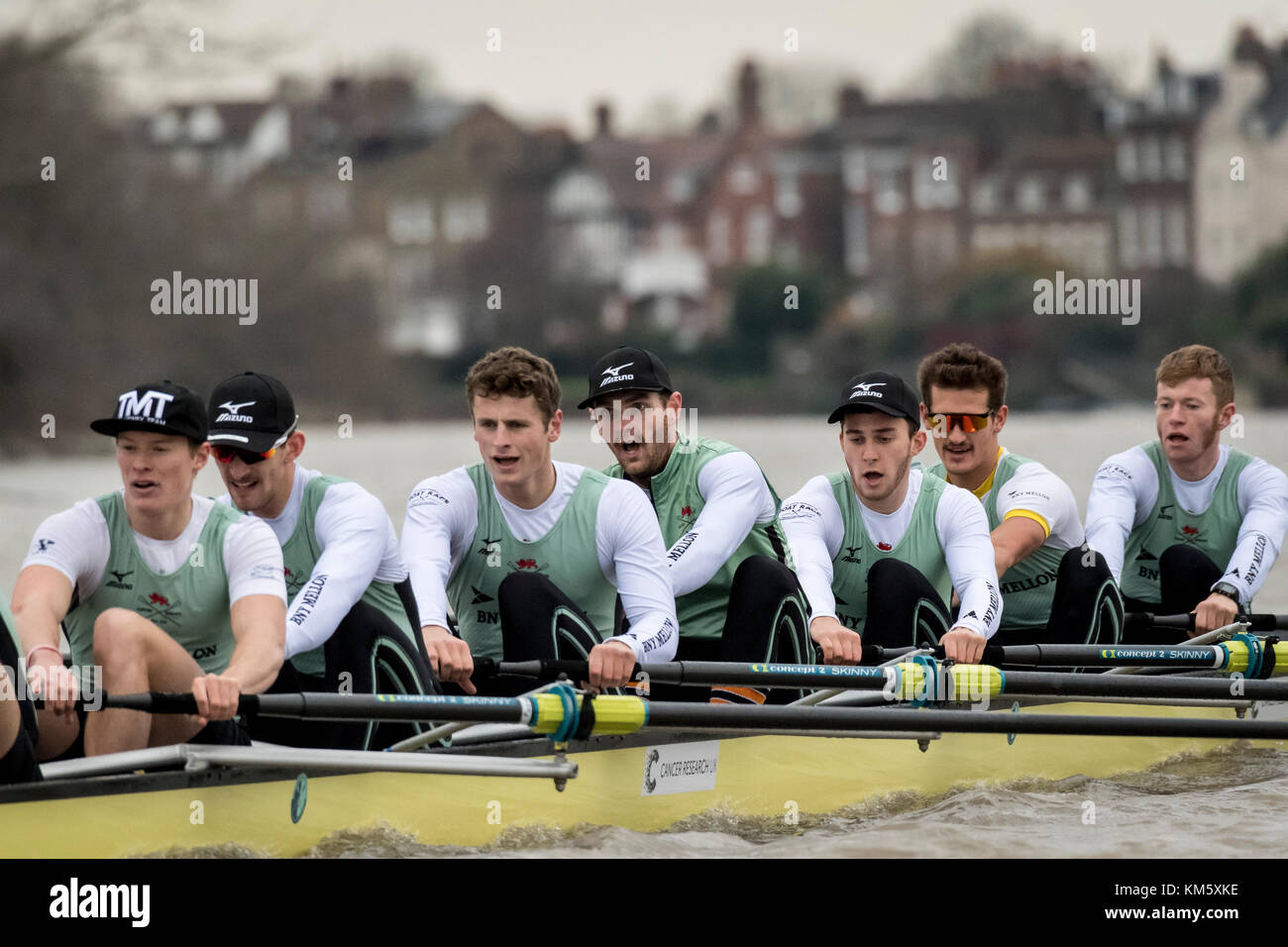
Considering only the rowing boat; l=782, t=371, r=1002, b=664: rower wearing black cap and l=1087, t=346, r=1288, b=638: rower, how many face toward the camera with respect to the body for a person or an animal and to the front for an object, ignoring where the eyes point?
2

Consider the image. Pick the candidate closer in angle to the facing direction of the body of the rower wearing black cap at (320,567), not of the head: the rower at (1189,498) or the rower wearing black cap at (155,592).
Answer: the rower wearing black cap

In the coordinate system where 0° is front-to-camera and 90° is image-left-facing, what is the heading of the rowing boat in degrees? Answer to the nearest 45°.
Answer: approximately 225°

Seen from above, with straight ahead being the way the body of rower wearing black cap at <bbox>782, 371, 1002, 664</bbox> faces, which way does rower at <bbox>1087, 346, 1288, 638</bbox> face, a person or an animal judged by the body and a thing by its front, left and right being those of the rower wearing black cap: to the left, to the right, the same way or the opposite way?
the same way

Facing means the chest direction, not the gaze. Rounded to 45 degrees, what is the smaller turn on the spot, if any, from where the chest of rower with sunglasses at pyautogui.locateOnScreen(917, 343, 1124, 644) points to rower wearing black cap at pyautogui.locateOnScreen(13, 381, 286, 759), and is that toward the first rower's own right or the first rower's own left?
0° — they already face them

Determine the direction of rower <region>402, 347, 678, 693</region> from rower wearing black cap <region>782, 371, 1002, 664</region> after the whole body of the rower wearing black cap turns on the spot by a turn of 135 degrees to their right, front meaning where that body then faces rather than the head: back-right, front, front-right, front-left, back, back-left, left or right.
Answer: left

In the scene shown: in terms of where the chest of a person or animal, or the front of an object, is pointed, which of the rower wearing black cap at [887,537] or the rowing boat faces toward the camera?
the rower wearing black cap

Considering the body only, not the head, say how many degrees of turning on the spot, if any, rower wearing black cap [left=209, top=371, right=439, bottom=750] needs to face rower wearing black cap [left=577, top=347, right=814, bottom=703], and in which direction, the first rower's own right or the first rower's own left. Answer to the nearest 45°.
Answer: approximately 180°

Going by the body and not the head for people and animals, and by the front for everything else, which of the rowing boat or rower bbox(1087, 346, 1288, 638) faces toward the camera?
the rower

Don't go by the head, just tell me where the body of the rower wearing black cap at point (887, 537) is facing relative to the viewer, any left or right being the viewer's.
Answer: facing the viewer

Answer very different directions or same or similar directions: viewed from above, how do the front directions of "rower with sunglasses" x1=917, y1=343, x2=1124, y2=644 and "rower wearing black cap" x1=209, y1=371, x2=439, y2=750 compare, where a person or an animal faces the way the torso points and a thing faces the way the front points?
same or similar directions

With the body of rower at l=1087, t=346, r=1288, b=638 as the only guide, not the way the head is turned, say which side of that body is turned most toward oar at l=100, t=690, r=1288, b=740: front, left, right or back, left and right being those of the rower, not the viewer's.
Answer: front

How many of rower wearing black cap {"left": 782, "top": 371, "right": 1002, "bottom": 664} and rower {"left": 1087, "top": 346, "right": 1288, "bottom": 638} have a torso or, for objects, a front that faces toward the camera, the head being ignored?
2

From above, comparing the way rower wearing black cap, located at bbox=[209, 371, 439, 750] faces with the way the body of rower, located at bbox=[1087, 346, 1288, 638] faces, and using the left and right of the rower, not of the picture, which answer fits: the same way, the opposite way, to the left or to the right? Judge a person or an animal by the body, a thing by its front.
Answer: the same way
